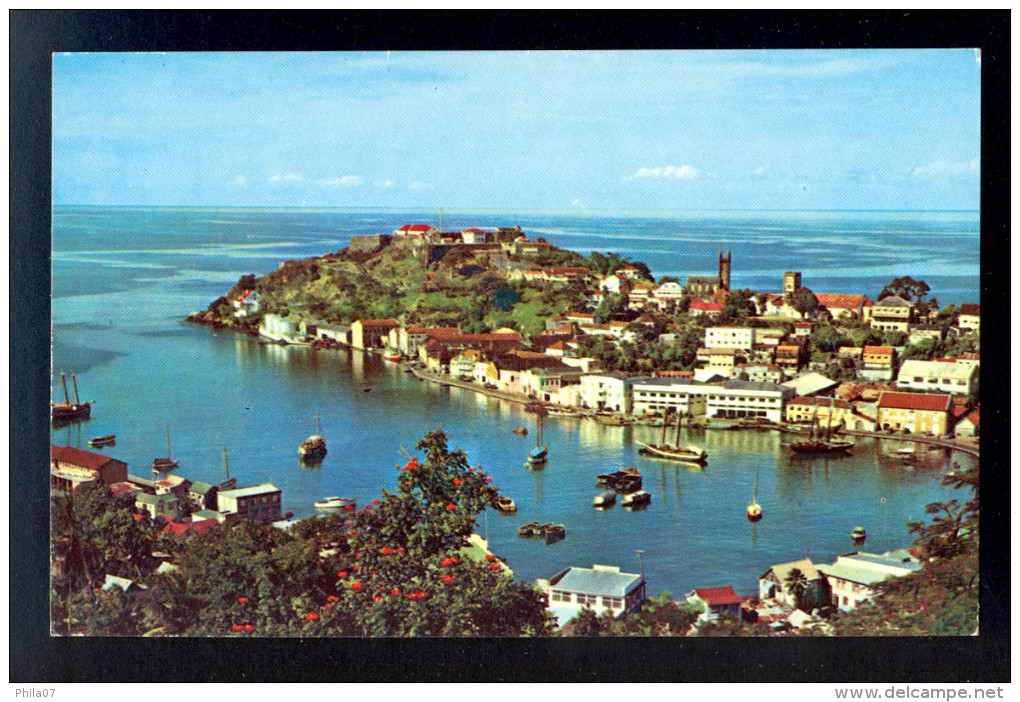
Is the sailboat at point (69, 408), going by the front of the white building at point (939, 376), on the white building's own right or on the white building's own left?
on the white building's own right

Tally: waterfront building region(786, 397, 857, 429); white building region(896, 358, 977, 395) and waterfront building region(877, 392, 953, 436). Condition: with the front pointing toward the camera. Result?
3

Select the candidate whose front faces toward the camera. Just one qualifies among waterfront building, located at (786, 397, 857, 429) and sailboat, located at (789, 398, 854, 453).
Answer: the waterfront building

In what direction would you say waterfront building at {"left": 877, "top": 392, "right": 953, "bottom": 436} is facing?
toward the camera

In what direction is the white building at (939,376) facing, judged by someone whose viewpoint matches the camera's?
facing the viewer

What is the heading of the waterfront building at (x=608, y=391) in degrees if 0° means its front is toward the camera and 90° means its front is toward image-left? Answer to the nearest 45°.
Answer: approximately 45°

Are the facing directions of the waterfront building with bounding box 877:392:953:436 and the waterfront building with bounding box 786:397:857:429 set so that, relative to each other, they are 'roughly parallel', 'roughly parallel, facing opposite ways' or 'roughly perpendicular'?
roughly parallel

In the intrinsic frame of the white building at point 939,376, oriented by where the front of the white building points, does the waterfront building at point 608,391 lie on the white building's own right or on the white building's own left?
on the white building's own right

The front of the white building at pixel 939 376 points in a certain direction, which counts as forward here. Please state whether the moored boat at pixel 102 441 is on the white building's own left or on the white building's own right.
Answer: on the white building's own right

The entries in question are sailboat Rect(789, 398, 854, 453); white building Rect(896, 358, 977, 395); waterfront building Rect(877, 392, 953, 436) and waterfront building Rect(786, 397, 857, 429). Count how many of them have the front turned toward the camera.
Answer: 3

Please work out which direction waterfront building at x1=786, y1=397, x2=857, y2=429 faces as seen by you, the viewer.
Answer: facing the viewer
